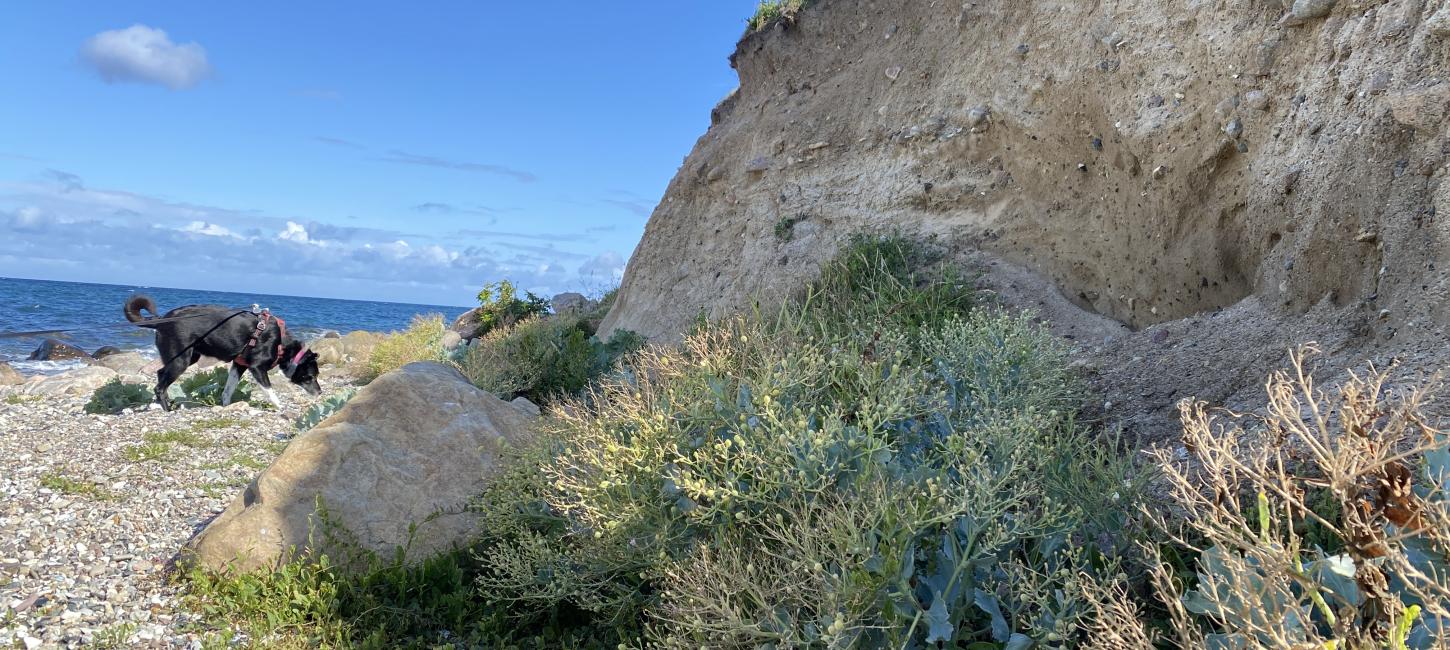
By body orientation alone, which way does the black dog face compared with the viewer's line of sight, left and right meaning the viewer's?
facing to the right of the viewer

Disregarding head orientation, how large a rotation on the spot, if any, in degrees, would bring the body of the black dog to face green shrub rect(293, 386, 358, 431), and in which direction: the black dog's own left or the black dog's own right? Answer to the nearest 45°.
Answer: approximately 45° to the black dog's own right

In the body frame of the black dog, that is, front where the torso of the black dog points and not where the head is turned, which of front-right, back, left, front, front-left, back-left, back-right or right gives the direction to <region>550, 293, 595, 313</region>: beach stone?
front-left

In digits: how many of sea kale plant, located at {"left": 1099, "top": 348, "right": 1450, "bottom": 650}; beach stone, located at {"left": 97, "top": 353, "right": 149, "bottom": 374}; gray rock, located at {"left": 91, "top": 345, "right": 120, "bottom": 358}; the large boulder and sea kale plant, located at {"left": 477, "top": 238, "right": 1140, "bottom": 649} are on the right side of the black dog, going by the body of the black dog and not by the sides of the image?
3

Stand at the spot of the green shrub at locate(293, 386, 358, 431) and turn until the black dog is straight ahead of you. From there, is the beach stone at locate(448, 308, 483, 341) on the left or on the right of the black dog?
right

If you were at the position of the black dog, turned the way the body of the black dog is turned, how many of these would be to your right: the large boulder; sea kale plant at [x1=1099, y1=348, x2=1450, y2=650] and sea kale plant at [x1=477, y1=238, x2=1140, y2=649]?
3

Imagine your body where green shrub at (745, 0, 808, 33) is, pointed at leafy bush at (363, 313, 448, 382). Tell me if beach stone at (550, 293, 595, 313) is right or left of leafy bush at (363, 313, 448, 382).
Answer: right

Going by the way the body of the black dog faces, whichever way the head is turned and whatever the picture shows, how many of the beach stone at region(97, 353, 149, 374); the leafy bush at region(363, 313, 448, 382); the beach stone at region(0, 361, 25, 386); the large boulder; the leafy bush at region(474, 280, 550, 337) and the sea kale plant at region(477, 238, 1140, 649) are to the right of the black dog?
2

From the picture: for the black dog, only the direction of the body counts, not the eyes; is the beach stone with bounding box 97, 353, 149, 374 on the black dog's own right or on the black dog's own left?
on the black dog's own left

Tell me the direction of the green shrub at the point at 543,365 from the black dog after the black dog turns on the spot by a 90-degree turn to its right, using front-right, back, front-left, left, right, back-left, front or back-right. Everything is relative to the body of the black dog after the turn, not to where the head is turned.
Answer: front-left

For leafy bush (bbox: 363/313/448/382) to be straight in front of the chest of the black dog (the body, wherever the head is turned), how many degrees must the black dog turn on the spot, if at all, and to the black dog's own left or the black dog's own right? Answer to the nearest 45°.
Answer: approximately 45° to the black dog's own left
